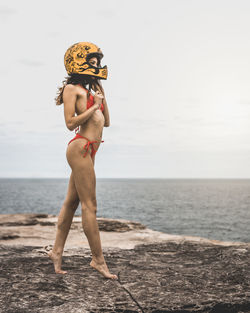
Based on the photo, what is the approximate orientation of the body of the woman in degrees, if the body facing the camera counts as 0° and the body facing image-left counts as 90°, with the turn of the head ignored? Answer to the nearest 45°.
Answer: approximately 270°

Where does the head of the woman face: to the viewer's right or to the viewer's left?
to the viewer's right
